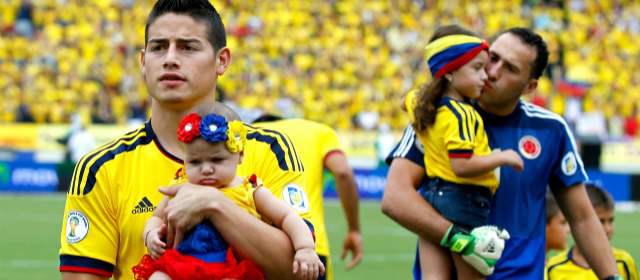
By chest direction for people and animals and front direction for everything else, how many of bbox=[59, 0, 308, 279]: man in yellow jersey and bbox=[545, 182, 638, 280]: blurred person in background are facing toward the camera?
2

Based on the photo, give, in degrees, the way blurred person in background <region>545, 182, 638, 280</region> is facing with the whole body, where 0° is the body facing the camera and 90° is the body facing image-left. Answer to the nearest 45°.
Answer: approximately 0°

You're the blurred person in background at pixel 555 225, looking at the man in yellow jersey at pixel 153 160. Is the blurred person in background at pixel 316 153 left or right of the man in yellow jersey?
right

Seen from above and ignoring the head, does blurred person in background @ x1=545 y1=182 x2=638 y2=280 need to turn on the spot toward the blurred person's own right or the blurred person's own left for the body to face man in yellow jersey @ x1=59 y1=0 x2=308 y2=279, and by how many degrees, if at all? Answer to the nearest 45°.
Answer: approximately 45° to the blurred person's own right
